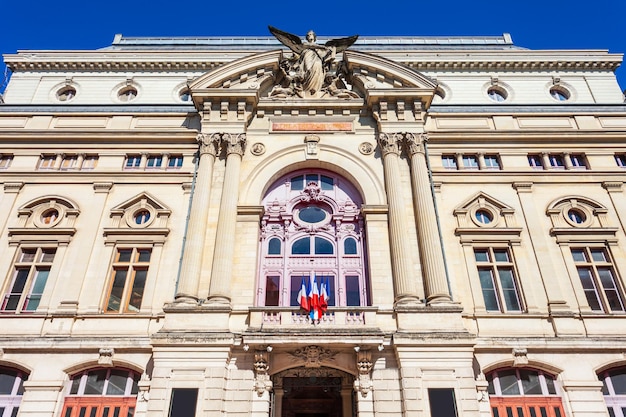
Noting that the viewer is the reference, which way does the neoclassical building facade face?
facing the viewer
